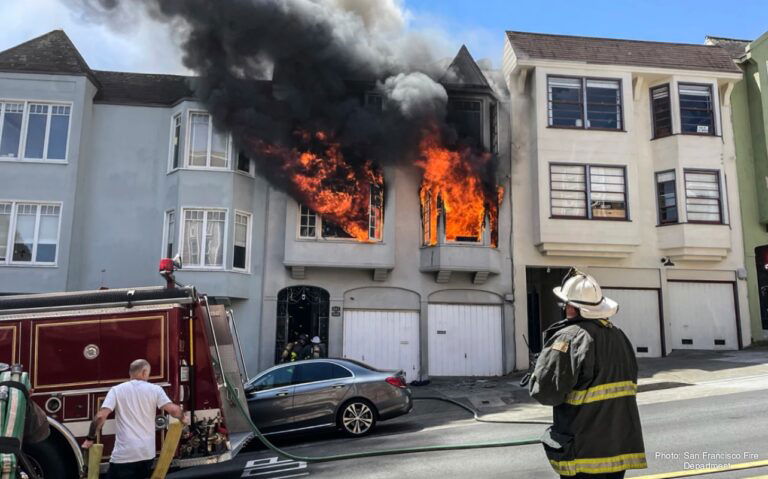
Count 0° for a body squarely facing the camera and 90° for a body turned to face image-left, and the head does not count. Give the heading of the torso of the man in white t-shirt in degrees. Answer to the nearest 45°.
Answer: approximately 180°

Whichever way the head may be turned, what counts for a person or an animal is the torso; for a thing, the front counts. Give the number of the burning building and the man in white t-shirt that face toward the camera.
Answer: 1

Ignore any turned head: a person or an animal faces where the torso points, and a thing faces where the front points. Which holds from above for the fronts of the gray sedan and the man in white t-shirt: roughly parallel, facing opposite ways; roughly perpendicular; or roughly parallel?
roughly perpendicular

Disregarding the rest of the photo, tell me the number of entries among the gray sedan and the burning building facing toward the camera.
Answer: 1

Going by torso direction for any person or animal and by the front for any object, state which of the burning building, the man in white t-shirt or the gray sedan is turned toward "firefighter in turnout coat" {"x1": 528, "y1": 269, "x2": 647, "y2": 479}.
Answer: the burning building

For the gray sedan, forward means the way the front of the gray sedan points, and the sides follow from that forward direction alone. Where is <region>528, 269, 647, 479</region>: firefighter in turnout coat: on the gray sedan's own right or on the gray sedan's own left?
on the gray sedan's own left

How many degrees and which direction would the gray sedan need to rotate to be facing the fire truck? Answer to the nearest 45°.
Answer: approximately 45° to its left

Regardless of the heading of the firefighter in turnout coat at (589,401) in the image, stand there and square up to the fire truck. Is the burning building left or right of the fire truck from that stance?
right

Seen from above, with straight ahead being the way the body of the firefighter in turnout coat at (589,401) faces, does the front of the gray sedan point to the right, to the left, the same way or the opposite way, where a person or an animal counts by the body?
to the left

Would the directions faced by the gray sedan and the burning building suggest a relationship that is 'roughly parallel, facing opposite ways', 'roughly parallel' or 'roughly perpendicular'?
roughly perpendicular

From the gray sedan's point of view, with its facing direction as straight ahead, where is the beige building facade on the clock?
The beige building facade is roughly at 5 o'clock from the gray sedan.

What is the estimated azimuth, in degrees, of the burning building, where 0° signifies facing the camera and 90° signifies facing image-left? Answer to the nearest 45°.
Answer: approximately 0°

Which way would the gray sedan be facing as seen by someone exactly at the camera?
facing to the left of the viewer

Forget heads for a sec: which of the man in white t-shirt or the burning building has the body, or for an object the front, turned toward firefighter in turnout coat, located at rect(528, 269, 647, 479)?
the burning building
